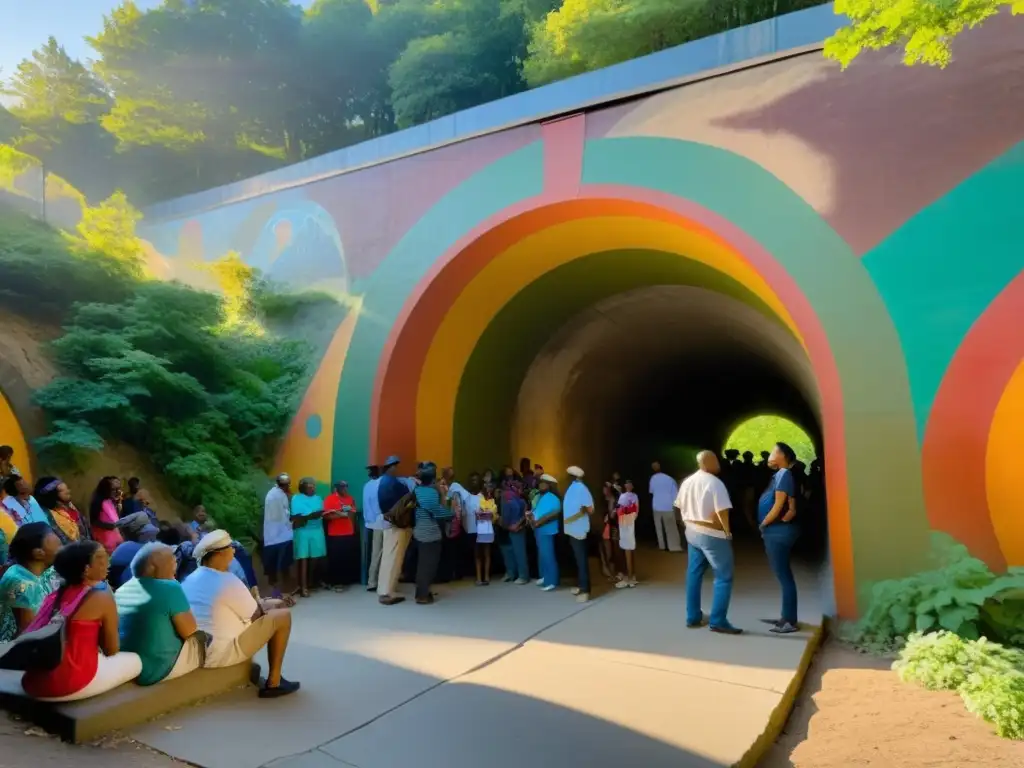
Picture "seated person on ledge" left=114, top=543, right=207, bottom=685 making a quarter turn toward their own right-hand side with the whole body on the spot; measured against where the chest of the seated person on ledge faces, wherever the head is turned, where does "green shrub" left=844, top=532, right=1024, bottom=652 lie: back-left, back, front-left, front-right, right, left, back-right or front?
front-left

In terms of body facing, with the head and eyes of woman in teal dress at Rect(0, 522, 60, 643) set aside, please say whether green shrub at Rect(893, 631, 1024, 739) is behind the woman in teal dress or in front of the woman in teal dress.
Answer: in front

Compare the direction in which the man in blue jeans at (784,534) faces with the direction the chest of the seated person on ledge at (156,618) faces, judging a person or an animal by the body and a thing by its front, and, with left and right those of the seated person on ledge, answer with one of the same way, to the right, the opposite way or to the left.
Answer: to the left

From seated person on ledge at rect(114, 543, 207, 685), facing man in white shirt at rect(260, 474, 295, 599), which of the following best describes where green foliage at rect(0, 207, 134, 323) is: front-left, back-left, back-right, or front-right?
front-left

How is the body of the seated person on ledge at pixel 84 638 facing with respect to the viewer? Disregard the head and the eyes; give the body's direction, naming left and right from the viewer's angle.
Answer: facing away from the viewer and to the right of the viewer

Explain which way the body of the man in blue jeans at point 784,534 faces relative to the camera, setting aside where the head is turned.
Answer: to the viewer's left

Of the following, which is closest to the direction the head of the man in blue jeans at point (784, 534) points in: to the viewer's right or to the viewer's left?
to the viewer's left

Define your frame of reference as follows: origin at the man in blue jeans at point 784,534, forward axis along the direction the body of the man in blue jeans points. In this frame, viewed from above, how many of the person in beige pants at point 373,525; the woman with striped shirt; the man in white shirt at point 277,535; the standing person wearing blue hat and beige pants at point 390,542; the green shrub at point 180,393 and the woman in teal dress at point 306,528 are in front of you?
6

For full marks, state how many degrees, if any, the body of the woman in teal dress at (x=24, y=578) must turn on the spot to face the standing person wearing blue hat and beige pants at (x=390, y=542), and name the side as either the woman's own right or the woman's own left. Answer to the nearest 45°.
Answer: approximately 45° to the woman's own left

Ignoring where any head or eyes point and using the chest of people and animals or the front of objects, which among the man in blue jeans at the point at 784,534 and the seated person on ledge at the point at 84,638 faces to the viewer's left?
the man in blue jeans

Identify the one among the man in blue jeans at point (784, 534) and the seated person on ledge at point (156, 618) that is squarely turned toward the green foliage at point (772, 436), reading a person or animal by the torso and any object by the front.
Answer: the seated person on ledge

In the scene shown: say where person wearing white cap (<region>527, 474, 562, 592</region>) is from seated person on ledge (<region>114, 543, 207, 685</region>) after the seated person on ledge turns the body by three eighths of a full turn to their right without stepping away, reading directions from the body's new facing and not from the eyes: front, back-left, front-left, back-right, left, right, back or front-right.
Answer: back-left

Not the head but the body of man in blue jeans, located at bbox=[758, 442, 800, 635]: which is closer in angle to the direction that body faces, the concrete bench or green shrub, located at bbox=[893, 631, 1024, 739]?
the concrete bench

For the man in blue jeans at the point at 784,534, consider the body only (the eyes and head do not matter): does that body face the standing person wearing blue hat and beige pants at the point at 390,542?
yes

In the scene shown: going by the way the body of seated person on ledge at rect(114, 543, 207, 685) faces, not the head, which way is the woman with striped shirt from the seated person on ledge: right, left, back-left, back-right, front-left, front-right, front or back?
front
